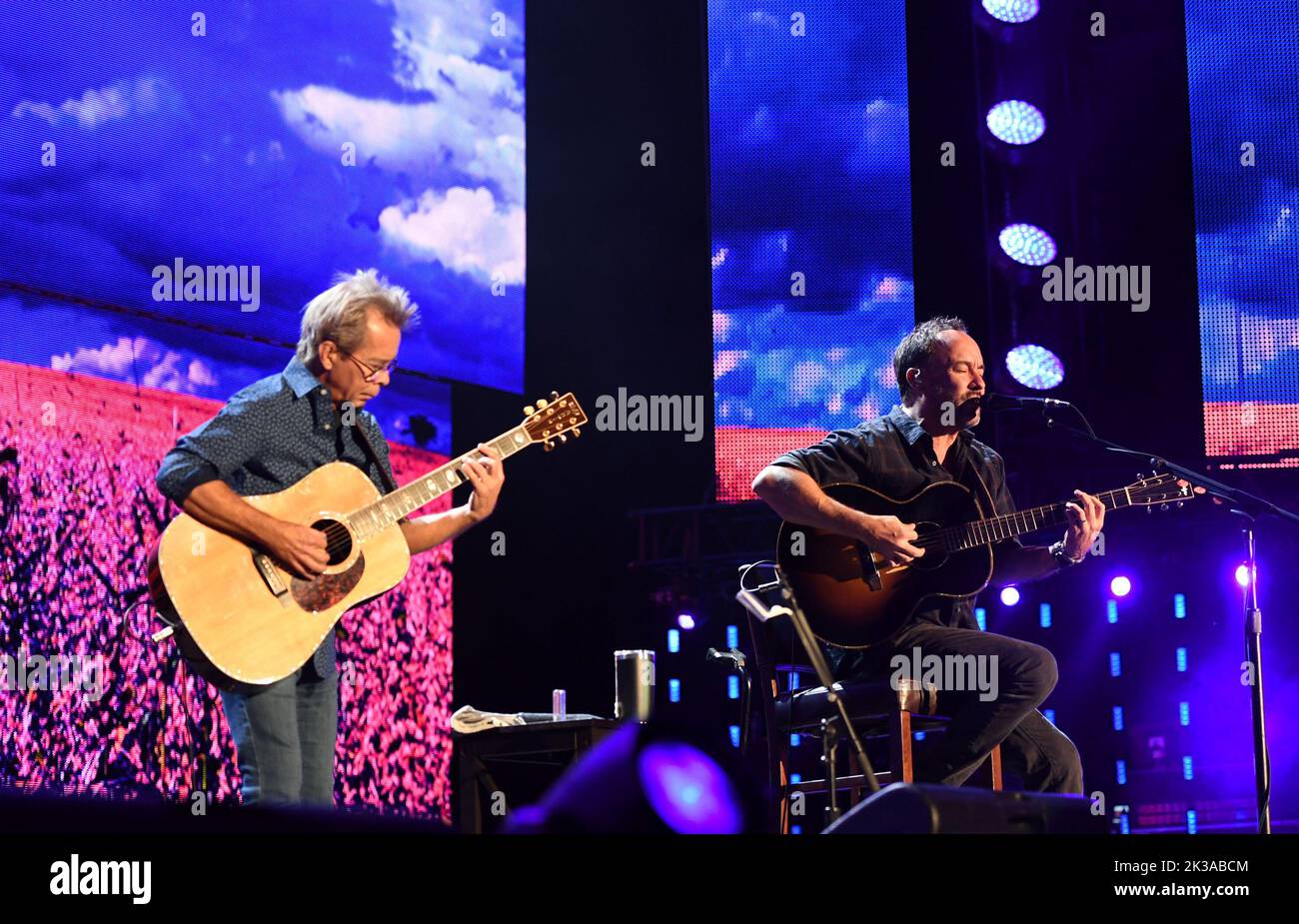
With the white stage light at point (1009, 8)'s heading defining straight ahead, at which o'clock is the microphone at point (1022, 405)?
The microphone is roughly at 12 o'clock from the white stage light.

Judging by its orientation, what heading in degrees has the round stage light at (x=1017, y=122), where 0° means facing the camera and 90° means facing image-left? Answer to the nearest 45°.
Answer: approximately 0°

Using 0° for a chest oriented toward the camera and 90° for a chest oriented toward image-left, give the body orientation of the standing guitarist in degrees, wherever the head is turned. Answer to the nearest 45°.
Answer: approximately 315°

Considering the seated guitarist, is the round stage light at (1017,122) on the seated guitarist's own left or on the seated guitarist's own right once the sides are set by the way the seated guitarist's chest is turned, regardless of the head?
on the seated guitarist's own left

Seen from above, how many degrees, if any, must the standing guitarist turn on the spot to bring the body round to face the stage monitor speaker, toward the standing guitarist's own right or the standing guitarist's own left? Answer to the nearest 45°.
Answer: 0° — they already face it

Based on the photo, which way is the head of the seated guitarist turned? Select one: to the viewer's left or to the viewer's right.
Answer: to the viewer's right

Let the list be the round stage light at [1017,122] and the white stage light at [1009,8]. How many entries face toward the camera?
2

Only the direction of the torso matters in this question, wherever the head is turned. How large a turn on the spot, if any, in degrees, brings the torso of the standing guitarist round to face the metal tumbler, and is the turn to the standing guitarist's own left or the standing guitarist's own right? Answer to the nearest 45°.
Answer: approximately 90° to the standing guitarist's own left

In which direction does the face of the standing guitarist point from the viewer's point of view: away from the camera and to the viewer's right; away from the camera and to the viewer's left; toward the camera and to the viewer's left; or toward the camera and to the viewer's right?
toward the camera and to the viewer's right

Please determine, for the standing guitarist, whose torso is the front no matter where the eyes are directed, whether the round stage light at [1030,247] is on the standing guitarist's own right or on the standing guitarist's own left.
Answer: on the standing guitarist's own left
